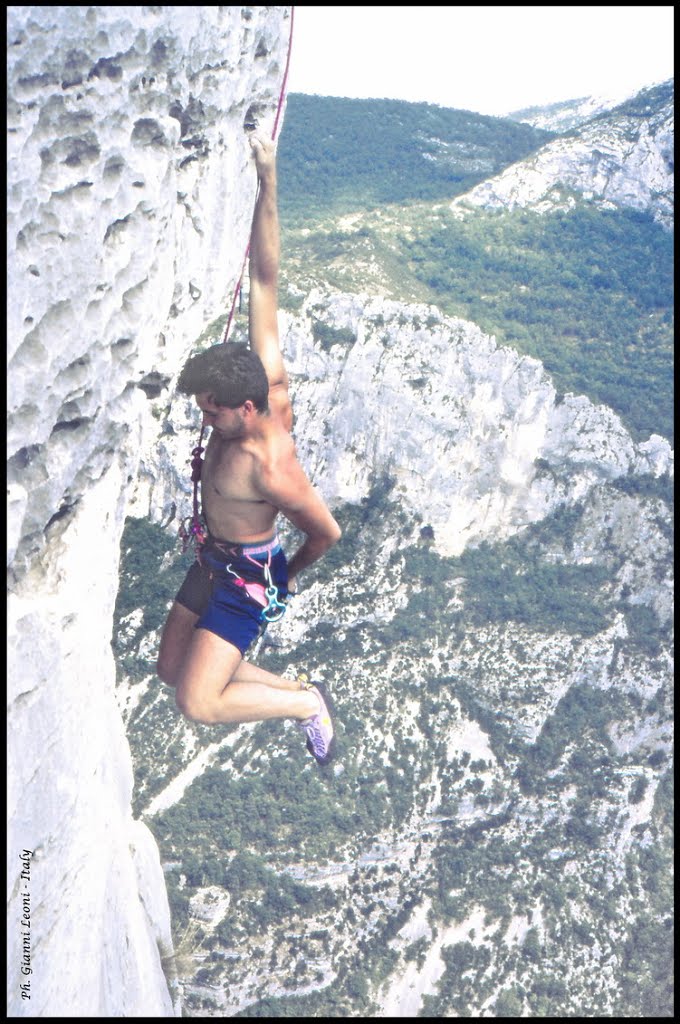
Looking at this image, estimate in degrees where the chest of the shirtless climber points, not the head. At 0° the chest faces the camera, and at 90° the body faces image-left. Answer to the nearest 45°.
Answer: approximately 45°

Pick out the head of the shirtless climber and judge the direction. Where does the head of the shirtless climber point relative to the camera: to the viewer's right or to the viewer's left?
to the viewer's left
